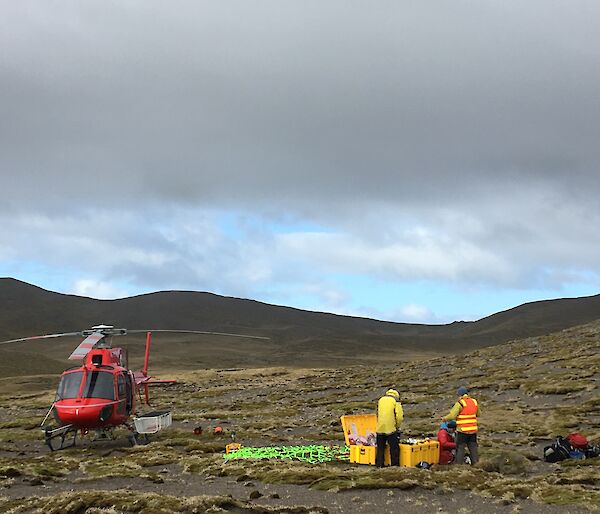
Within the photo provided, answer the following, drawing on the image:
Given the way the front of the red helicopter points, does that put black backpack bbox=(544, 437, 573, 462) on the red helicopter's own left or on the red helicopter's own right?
on the red helicopter's own left

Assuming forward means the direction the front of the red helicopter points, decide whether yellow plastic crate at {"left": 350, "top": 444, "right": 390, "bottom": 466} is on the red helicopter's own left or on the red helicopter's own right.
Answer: on the red helicopter's own left

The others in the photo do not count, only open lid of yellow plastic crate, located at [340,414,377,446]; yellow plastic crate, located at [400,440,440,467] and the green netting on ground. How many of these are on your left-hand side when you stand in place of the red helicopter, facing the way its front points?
3

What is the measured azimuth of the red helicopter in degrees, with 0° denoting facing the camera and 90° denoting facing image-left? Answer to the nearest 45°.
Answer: approximately 45°

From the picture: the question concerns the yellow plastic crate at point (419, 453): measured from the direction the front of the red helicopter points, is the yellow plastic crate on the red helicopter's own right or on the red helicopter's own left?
on the red helicopter's own left
